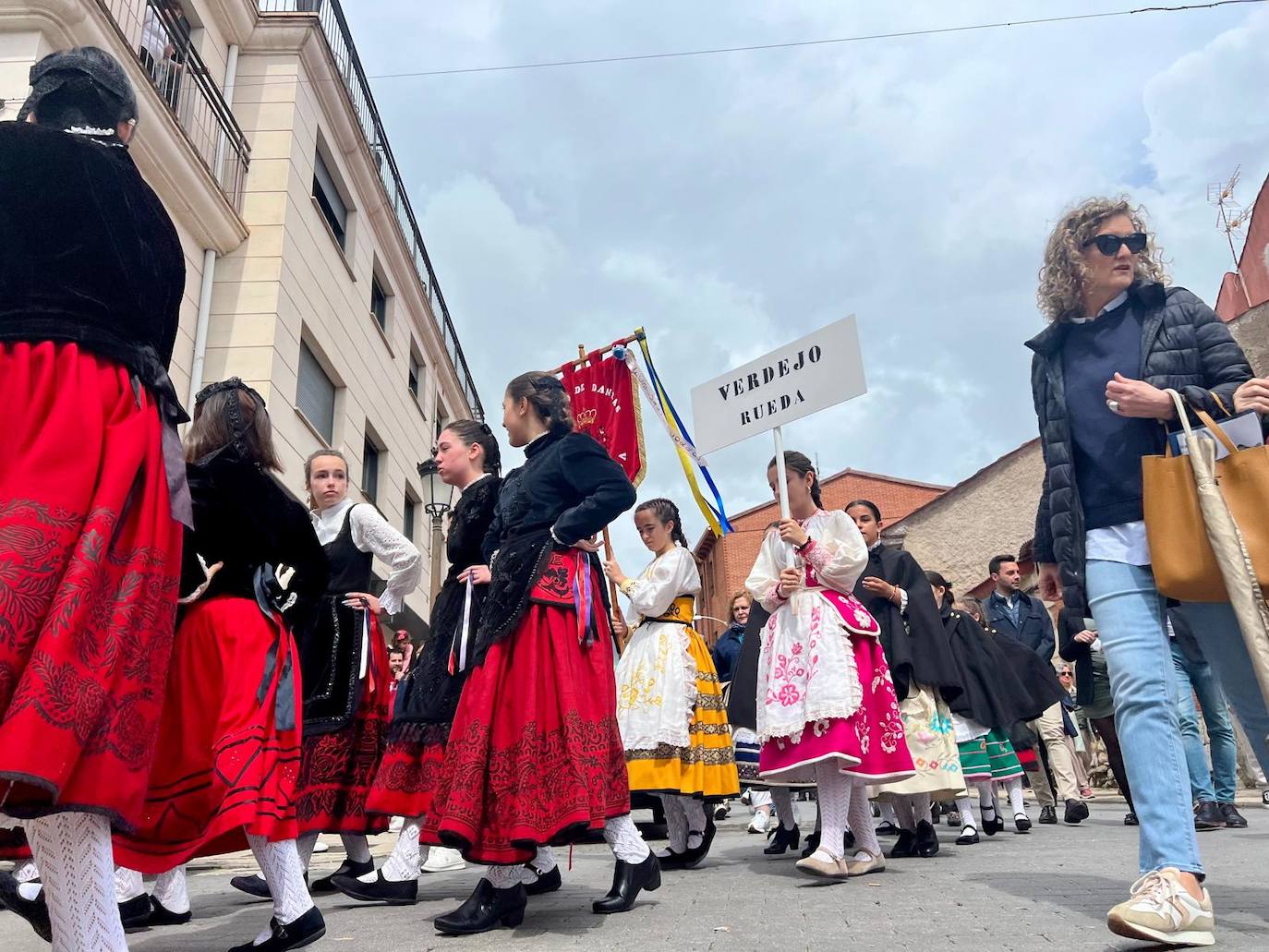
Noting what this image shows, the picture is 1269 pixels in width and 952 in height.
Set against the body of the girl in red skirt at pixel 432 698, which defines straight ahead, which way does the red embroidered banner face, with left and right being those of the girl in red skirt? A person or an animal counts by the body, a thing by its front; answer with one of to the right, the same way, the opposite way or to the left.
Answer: to the left

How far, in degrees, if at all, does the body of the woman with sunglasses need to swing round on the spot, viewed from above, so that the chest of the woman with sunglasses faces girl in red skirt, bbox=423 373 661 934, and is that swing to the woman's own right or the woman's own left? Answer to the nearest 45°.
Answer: approximately 90° to the woman's own right

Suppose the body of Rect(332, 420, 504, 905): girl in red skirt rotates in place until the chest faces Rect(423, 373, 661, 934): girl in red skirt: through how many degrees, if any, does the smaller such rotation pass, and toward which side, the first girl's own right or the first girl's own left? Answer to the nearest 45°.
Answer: approximately 135° to the first girl's own left

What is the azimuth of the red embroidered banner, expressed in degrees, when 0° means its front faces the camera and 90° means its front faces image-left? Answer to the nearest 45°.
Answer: approximately 0°

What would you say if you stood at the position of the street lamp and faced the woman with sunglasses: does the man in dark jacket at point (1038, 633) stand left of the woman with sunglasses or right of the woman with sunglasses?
left

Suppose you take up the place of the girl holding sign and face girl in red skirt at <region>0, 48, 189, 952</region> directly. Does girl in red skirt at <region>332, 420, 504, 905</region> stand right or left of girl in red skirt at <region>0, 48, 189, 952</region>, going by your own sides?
right

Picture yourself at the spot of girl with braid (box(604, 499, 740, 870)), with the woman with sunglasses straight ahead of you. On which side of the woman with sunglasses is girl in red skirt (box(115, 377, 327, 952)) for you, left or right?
right

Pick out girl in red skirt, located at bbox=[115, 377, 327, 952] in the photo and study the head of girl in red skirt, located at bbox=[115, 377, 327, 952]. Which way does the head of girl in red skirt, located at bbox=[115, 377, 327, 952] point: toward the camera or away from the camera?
away from the camera
